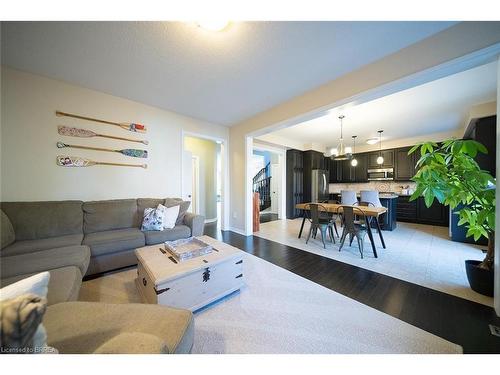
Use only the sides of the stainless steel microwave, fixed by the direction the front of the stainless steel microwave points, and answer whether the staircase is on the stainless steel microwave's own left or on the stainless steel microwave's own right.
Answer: on the stainless steel microwave's own right

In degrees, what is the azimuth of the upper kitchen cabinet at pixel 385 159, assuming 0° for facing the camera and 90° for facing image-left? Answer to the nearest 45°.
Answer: approximately 0°

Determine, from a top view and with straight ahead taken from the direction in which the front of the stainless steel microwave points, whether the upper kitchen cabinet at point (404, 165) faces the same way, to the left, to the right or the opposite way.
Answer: the same way

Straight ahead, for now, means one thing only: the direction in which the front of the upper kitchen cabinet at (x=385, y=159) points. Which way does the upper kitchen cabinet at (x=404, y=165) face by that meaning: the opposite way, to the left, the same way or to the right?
the same way

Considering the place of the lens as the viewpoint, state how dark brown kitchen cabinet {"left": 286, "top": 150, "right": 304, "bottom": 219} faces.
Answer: facing the viewer and to the right of the viewer

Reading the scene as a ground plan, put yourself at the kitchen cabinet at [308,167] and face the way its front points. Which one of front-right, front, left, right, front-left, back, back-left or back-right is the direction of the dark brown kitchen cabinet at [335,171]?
left

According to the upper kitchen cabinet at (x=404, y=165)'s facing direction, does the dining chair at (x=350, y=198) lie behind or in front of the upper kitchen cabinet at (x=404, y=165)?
in front

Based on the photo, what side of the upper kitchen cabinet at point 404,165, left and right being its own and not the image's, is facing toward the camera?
front

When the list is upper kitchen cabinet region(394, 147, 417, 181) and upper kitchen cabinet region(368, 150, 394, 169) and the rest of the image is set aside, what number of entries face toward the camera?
2

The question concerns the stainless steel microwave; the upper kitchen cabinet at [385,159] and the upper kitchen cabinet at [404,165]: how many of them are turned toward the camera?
3

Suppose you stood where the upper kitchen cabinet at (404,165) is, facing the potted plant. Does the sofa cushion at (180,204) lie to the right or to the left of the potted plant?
right

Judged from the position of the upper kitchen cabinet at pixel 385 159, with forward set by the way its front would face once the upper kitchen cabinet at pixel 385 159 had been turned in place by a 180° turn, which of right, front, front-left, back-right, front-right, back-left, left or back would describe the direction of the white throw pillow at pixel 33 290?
back

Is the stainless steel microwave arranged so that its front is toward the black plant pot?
yes

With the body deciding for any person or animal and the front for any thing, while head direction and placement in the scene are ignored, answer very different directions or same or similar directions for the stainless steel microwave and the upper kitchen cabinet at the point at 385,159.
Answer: same or similar directions

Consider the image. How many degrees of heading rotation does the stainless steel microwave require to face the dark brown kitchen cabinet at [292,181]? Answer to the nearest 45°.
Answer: approximately 45° to its right

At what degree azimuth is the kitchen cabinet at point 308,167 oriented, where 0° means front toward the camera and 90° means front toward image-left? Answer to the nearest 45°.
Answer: approximately 315°

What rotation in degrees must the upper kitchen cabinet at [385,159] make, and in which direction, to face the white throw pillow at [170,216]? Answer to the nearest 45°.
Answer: approximately 45° to its right
